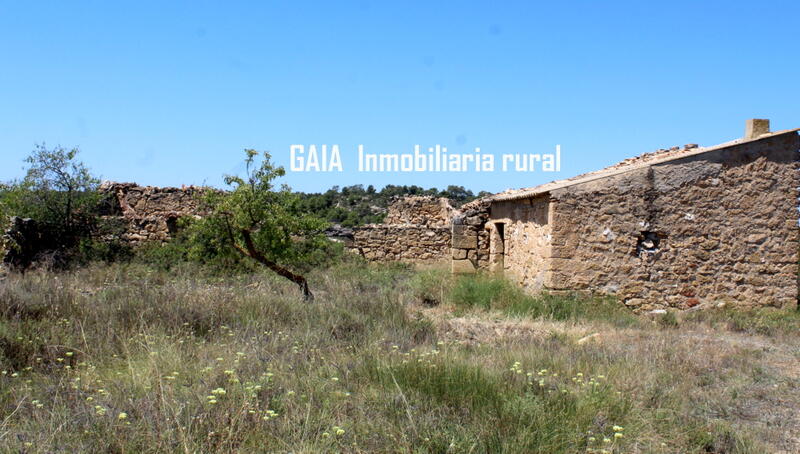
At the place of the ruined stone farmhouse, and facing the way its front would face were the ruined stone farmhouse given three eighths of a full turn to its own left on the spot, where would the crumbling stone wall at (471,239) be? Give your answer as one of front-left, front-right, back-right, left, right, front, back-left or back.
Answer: back

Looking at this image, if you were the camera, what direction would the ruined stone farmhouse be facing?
facing to the left of the viewer

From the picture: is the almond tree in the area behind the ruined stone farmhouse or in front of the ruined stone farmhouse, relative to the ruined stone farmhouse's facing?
in front

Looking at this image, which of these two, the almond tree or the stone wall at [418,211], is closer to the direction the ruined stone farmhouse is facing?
the almond tree

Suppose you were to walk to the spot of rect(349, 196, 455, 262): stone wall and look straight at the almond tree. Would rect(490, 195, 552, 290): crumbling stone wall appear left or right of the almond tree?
left

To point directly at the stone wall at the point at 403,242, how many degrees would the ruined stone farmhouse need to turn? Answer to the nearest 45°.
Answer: approximately 45° to its right

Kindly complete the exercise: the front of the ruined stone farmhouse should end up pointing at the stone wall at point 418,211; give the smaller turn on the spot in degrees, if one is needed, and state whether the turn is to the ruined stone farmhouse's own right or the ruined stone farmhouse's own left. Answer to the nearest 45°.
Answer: approximately 45° to the ruined stone farmhouse's own right

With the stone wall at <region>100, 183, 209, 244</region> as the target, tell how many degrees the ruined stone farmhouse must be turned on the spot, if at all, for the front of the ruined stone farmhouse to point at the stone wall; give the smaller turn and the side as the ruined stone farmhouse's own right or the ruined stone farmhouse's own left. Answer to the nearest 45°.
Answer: approximately 45° to the ruined stone farmhouse's own right
